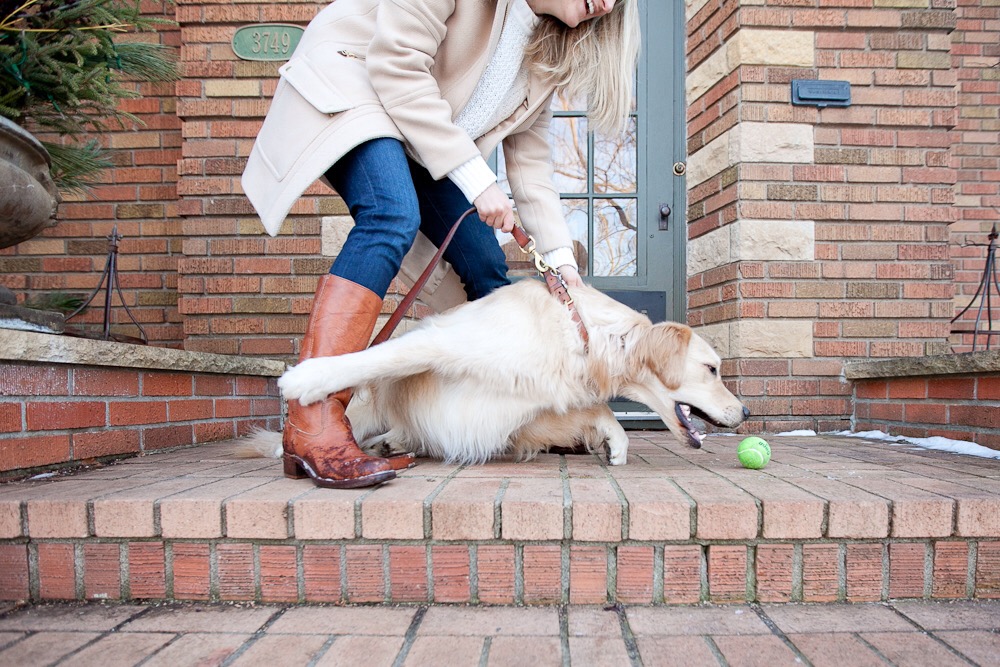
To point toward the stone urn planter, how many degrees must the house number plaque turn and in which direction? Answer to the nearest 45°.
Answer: approximately 45° to its right

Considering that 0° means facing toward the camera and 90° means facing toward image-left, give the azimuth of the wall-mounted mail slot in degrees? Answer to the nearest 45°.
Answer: approximately 0°

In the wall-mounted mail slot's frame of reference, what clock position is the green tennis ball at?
The green tennis ball is roughly at 12 o'clock from the wall-mounted mail slot.

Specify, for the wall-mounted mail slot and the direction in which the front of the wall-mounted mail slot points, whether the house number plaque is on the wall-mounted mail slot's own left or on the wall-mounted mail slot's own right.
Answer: on the wall-mounted mail slot's own right

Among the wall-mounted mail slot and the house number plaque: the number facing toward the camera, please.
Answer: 2

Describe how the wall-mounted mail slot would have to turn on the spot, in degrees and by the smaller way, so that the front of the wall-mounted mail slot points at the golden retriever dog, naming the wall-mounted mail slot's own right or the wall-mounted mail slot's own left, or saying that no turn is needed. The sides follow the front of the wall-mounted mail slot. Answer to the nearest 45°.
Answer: approximately 45° to the wall-mounted mail slot's own right

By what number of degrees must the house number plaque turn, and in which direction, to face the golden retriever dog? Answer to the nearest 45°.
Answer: approximately 45° to its left

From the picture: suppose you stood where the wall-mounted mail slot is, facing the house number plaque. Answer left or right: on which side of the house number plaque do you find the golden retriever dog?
left

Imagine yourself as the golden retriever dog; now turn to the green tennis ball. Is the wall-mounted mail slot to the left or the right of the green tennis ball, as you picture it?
left

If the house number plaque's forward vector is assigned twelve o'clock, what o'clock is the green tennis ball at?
The green tennis ball is roughly at 11 o'clock from the house number plaque.

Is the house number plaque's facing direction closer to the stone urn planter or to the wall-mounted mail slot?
the stone urn planter

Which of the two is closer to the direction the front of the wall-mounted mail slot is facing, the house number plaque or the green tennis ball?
the green tennis ball

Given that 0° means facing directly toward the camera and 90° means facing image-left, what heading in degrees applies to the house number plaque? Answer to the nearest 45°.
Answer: approximately 0°
